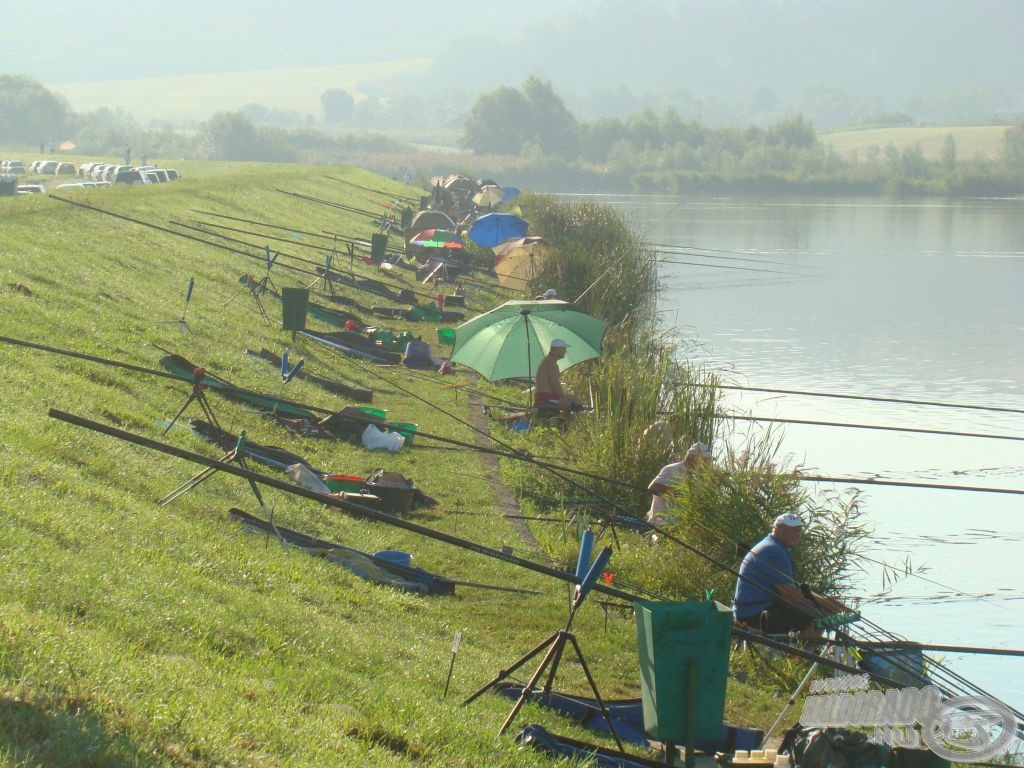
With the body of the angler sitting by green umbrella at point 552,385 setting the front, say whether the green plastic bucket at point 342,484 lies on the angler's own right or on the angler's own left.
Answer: on the angler's own right

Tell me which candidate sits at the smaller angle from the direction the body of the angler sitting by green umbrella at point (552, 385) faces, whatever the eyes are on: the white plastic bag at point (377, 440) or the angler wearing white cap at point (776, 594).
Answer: the angler wearing white cap

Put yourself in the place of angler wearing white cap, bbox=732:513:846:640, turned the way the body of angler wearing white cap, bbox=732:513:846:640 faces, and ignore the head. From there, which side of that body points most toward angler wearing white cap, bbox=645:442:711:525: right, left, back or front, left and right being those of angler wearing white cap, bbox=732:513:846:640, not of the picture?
left

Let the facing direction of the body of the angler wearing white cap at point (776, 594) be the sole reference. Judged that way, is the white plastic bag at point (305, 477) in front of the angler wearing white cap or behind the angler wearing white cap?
behind

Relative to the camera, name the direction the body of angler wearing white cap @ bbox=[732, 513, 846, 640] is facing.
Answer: to the viewer's right

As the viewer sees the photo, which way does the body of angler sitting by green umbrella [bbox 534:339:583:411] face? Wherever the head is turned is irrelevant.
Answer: to the viewer's right

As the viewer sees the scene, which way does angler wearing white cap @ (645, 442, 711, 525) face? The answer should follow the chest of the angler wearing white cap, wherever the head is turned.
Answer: to the viewer's right

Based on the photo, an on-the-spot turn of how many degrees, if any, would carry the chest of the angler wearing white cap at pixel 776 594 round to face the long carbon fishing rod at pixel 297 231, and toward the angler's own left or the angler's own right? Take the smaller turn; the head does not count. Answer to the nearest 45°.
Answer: approximately 135° to the angler's own left

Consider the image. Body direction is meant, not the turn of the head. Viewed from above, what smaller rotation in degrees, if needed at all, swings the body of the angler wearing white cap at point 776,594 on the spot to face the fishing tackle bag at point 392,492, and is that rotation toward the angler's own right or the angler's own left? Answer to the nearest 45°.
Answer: approximately 135° to the angler's own left

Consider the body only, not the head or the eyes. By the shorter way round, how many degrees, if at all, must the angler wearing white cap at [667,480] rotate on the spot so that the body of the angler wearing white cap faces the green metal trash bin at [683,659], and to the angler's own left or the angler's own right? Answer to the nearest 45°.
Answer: approximately 90° to the angler's own right
